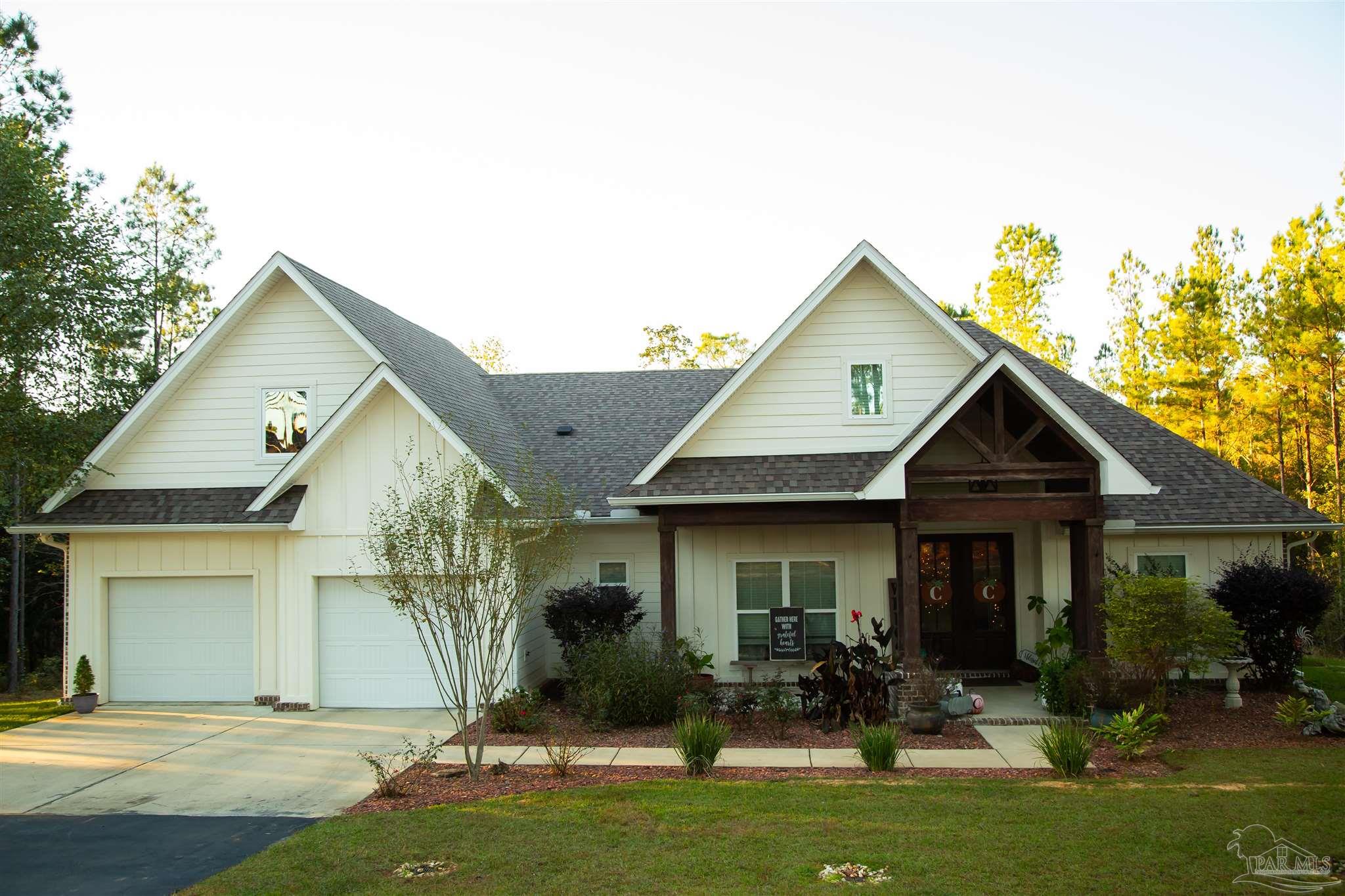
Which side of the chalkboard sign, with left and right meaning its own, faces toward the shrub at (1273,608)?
left

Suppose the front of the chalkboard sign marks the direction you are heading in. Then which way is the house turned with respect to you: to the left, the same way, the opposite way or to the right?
the same way

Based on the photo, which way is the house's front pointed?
toward the camera

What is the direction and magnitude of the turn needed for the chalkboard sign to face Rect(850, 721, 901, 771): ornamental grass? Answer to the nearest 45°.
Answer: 0° — it already faces it

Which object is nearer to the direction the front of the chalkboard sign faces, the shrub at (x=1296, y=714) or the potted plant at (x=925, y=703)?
the potted plant

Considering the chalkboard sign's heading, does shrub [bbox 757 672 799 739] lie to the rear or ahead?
ahead

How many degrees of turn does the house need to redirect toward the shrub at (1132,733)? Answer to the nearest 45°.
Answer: approximately 45° to its left

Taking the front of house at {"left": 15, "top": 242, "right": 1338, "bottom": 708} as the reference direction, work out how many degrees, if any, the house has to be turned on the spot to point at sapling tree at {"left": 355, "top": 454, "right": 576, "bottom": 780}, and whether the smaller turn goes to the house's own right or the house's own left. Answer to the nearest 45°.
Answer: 0° — it already faces it

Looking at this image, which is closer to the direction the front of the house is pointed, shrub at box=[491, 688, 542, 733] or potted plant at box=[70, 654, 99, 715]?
the shrub

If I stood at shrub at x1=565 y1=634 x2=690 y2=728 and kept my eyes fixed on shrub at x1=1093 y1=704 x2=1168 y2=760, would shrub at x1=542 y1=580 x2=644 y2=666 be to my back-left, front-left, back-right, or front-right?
back-left

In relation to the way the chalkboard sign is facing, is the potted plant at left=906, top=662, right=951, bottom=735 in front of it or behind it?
in front

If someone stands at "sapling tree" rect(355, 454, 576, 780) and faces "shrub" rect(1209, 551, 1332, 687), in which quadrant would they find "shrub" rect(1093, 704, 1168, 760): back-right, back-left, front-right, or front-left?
front-right
